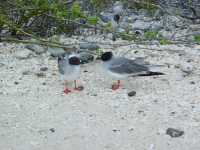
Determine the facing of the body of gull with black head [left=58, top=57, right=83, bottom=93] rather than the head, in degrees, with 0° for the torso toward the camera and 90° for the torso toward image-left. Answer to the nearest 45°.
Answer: approximately 315°

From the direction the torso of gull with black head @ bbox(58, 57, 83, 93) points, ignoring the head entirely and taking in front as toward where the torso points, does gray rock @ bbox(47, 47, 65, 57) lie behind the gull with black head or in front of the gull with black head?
behind

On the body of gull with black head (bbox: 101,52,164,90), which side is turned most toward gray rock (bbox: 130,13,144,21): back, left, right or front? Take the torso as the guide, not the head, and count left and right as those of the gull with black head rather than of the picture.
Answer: right

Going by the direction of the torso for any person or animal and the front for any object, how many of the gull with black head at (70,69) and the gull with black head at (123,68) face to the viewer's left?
1

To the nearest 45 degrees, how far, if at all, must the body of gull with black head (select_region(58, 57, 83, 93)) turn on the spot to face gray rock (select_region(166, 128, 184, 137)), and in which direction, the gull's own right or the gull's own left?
0° — it already faces it

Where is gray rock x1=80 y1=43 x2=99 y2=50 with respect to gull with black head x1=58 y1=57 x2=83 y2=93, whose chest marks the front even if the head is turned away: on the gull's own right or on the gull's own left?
on the gull's own left

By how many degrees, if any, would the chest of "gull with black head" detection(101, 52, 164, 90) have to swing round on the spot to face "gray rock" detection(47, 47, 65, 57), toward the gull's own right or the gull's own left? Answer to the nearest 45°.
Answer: approximately 45° to the gull's own right

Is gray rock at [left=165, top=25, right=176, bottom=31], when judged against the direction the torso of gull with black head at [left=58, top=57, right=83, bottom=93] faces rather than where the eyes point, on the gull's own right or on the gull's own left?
on the gull's own left

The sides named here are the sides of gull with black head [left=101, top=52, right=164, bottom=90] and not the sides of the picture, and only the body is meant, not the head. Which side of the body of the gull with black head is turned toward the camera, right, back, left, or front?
left

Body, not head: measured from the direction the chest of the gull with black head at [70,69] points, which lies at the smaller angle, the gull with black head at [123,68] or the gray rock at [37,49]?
the gull with black head

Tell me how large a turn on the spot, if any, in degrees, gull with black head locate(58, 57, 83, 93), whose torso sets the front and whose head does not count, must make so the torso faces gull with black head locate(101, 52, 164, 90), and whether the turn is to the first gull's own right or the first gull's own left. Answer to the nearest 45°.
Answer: approximately 45° to the first gull's own left
